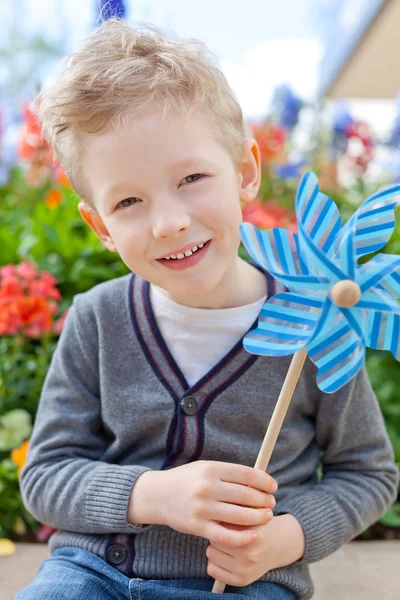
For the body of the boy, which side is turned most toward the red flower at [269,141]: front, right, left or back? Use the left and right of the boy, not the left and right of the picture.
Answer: back

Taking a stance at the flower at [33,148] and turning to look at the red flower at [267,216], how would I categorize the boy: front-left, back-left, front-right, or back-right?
front-right

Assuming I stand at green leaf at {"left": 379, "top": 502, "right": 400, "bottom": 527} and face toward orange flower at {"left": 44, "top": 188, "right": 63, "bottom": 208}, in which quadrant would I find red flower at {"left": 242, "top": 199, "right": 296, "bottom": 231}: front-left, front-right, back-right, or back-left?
front-right

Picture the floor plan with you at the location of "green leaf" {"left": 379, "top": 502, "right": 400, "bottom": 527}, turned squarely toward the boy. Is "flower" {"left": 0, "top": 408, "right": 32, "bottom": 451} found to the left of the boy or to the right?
right

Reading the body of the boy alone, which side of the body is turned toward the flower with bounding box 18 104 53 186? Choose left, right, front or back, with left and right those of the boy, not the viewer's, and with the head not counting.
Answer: back

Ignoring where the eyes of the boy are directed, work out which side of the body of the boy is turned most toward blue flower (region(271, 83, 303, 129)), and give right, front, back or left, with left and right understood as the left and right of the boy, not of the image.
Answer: back

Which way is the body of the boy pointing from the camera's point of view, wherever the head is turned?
toward the camera

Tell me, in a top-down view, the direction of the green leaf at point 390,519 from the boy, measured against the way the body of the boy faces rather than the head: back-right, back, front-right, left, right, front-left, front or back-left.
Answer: back-left

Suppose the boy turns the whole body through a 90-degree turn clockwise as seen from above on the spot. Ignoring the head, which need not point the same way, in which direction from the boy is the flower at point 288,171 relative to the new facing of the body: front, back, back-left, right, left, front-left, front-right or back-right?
right

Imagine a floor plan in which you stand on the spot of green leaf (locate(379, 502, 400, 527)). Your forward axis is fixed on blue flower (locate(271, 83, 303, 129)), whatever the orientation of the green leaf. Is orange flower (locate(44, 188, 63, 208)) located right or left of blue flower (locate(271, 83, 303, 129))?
left

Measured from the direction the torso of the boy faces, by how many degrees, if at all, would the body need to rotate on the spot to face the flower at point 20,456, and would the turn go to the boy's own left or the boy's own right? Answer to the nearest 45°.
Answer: approximately 135° to the boy's own right
